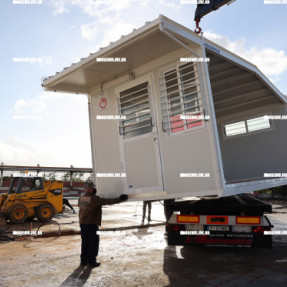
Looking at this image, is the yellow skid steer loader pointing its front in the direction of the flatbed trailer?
no

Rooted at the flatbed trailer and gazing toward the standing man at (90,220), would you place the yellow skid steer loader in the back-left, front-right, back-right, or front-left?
front-right

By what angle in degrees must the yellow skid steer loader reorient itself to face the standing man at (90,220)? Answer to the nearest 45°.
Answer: approximately 90° to its left

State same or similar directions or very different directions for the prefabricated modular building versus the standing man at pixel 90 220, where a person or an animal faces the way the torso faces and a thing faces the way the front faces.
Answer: very different directions

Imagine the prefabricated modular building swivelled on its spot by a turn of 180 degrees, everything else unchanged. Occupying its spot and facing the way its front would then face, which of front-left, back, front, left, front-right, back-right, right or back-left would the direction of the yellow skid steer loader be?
left

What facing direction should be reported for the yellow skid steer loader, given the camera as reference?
facing to the left of the viewer

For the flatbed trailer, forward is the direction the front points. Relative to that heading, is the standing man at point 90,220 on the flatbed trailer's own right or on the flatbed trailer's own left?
on the flatbed trailer's own left

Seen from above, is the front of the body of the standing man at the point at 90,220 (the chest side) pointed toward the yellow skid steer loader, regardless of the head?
no

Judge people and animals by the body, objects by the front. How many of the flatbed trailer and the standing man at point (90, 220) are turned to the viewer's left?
0

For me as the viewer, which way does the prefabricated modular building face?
facing the viewer and to the left of the viewer

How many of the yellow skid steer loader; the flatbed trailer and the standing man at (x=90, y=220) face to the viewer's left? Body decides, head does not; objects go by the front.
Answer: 1

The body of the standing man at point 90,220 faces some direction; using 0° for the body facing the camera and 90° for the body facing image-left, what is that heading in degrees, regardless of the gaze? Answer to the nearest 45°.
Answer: approximately 225°

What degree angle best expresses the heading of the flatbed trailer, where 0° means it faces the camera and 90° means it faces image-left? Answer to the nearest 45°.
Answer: approximately 180°
